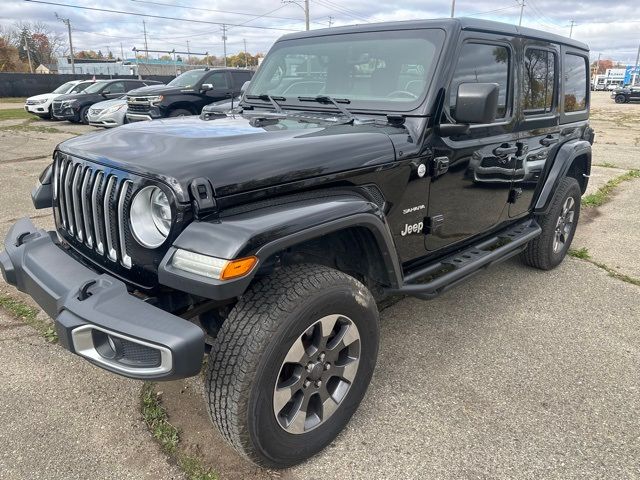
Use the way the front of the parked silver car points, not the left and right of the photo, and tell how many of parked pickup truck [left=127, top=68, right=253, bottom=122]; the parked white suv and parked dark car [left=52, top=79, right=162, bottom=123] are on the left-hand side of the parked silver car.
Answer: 1

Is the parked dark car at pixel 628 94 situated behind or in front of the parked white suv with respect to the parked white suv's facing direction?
behind

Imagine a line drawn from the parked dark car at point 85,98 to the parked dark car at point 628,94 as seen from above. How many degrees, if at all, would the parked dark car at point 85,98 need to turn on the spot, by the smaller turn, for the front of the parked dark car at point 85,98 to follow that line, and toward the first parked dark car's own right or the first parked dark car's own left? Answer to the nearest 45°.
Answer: approximately 135° to the first parked dark car's own left

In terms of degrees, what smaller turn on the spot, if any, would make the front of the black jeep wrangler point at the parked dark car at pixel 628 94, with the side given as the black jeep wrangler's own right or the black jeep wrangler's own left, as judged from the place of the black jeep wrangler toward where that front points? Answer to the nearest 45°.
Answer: approximately 180°

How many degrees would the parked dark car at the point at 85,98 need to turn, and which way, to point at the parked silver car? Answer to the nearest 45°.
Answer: approximately 45° to its left

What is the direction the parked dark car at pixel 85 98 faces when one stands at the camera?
facing the viewer and to the left of the viewer

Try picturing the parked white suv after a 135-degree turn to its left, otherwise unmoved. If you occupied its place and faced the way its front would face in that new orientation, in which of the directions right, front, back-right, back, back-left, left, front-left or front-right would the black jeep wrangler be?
right

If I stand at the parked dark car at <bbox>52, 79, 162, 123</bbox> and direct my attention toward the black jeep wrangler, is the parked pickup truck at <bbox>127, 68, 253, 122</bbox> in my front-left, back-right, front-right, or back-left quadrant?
front-left

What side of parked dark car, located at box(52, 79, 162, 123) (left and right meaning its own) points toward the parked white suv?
right
